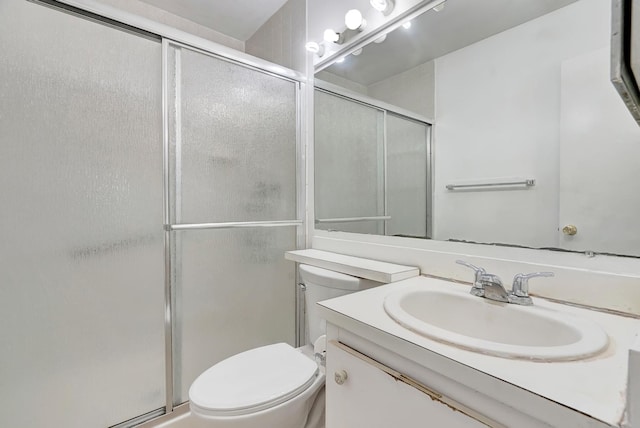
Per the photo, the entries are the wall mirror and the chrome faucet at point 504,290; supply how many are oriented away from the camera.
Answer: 0

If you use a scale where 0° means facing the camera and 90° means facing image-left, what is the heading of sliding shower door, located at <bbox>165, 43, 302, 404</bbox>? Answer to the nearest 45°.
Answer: approximately 315°

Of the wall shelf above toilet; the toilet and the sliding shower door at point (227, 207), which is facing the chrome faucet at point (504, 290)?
the sliding shower door

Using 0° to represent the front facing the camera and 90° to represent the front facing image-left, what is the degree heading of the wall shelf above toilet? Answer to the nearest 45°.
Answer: approximately 45°

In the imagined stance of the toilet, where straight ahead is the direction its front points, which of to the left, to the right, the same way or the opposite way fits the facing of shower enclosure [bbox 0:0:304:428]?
to the left
